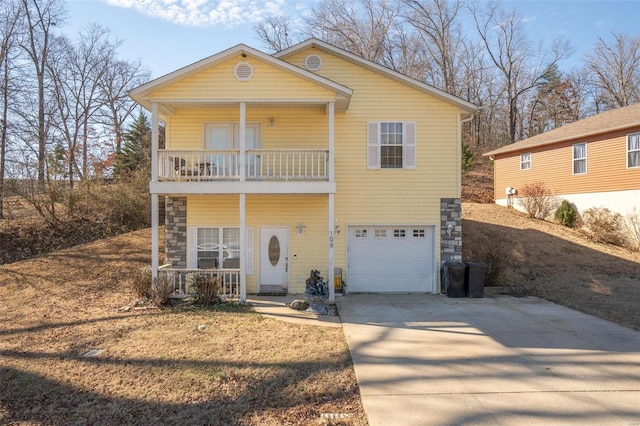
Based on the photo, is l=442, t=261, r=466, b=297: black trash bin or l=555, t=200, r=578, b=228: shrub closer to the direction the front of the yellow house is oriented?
the black trash bin

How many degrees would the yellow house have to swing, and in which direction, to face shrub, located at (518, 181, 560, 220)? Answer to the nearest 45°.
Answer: approximately 135° to its left

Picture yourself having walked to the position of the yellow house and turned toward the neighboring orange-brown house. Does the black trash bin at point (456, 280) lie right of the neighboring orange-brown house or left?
right

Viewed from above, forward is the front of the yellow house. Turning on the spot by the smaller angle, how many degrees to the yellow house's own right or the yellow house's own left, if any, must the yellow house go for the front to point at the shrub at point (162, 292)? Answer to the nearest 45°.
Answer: approximately 45° to the yellow house's own right

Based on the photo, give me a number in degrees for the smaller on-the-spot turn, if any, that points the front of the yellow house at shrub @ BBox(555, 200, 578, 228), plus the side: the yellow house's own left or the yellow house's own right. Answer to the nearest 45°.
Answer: approximately 135° to the yellow house's own left

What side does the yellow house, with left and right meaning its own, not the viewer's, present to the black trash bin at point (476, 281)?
left

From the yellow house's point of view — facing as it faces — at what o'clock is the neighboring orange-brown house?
The neighboring orange-brown house is roughly at 8 o'clock from the yellow house.

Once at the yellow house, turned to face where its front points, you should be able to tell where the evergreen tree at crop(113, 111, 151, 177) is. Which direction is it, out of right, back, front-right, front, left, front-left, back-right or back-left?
back-right

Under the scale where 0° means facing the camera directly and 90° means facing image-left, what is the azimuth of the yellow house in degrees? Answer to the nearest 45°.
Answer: approximately 0°

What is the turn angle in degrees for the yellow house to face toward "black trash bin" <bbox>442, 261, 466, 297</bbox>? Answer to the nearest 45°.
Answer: approximately 90° to its left

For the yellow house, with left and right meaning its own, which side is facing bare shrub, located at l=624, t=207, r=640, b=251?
left

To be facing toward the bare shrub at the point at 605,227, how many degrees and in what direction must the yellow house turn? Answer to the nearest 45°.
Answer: approximately 90° to its left

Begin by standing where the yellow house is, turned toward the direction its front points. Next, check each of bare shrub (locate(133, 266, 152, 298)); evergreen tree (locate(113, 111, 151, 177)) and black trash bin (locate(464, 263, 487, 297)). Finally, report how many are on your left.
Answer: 1

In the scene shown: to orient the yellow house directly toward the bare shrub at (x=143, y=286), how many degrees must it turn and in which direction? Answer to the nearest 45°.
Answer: approximately 90° to its right
